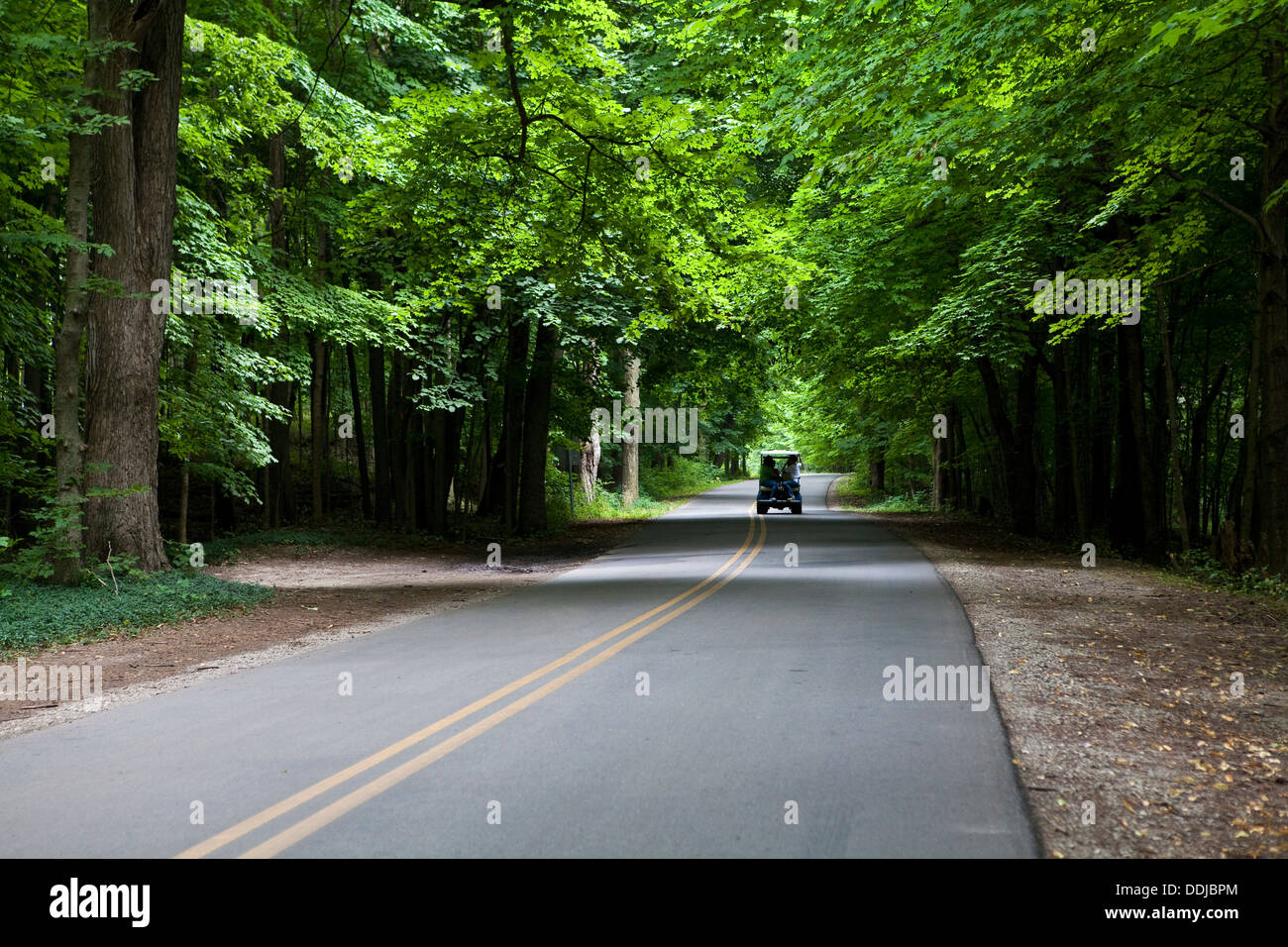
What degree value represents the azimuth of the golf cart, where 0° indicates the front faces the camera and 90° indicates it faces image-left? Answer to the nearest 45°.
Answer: approximately 180°
